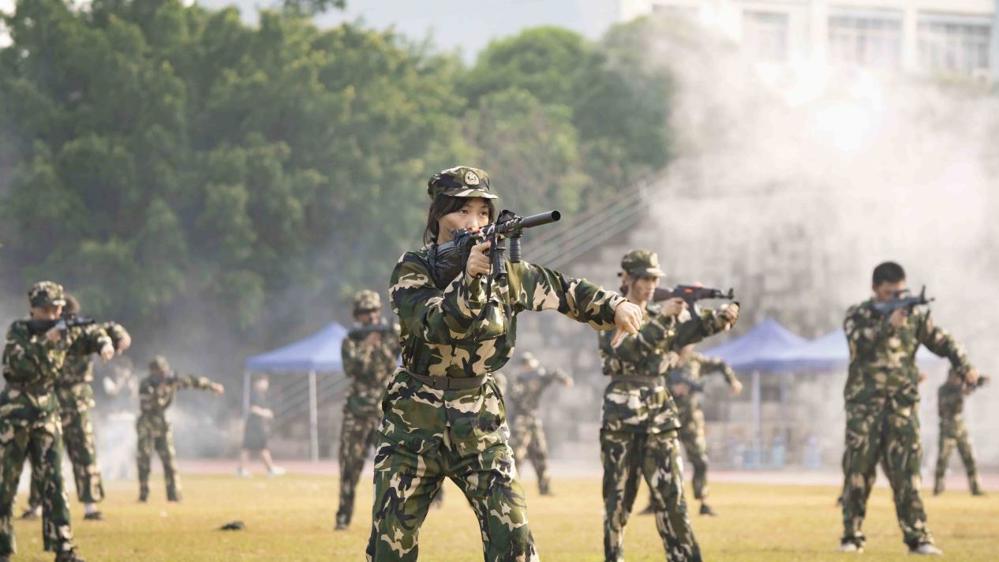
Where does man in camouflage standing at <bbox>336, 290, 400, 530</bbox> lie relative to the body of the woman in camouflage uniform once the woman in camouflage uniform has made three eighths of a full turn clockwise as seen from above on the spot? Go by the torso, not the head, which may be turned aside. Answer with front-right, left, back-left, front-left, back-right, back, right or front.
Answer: right

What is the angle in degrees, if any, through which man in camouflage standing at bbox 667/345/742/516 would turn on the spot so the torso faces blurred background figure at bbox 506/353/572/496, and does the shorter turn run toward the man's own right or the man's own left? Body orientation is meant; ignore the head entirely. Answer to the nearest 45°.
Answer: approximately 180°

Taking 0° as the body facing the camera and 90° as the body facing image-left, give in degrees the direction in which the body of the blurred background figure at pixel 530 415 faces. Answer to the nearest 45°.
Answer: approximately 315°

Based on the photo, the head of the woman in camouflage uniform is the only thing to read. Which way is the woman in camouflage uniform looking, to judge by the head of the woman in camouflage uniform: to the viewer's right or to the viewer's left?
to the viewer's right

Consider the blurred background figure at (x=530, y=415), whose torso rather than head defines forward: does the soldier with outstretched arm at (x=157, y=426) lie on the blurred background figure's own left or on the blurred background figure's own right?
on the blurred background figure's own right
